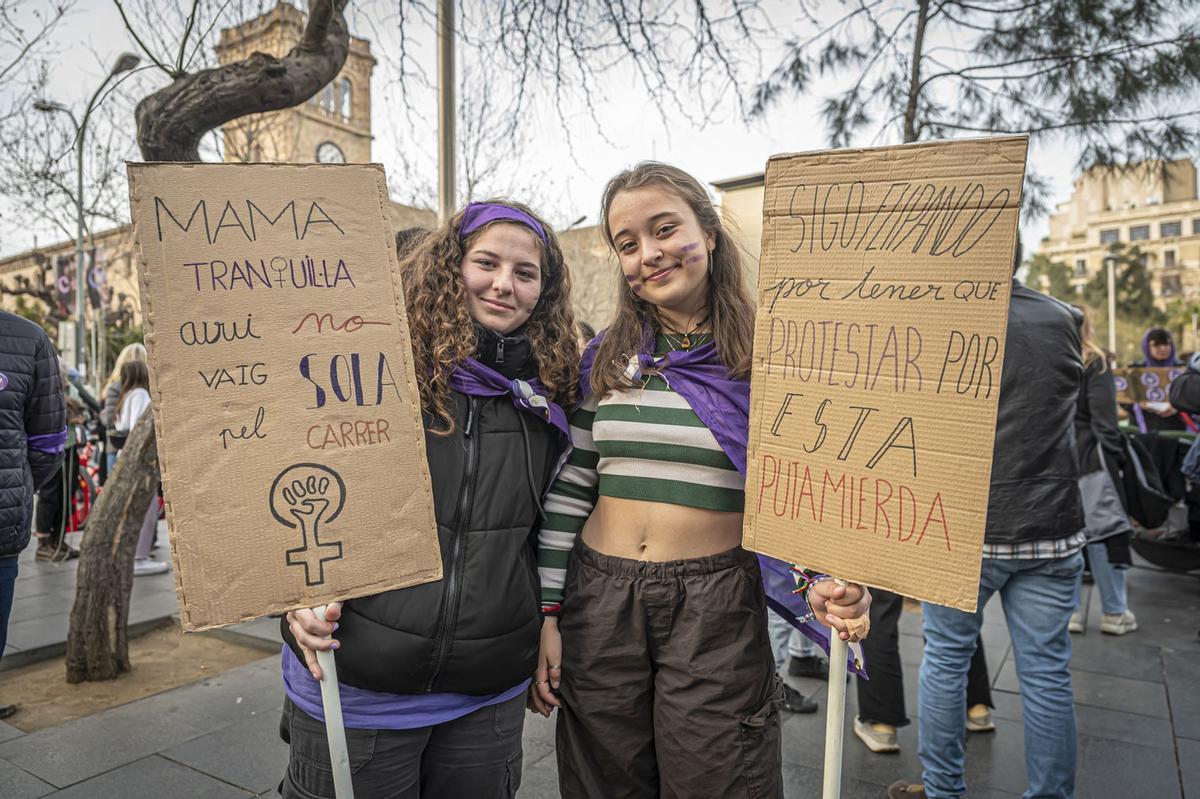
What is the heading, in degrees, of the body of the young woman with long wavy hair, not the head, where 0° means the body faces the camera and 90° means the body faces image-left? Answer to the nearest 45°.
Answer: approximately 0°

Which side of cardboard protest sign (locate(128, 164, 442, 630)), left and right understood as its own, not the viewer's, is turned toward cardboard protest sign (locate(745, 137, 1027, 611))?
left

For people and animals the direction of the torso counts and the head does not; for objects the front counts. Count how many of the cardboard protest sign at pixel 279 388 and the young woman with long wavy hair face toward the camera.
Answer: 2

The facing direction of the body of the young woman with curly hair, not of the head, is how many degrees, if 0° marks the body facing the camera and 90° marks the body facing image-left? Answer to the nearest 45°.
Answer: approximately 0°

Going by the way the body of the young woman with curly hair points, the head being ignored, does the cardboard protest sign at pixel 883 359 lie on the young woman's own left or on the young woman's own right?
on the young woman's own left

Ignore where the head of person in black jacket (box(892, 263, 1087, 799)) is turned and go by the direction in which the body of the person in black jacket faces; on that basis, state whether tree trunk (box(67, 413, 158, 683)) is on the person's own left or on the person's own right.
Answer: on the person's own left

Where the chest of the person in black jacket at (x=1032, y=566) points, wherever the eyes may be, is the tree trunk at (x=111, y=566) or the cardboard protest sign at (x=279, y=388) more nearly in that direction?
the tree trunk

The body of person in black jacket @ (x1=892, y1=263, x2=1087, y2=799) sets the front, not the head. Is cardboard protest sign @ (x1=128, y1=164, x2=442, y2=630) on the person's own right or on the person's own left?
on the person's own left

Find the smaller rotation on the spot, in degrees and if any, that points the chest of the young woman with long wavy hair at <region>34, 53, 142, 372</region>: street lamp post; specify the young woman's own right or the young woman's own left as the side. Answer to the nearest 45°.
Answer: approximately 135° to the young woman's own right

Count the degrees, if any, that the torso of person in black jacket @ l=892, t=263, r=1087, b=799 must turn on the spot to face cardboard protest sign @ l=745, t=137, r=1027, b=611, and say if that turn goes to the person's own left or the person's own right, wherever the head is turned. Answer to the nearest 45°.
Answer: approximately 135° to the person's own left

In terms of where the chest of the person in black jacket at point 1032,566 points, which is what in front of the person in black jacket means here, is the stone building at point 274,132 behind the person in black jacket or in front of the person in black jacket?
in front

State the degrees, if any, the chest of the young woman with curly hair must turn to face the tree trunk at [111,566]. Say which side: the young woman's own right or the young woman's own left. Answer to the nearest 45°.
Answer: approximately 135° to the young woman's own right

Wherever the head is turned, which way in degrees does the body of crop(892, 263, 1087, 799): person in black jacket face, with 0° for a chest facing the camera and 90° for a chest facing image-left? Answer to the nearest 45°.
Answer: approximately 135°
